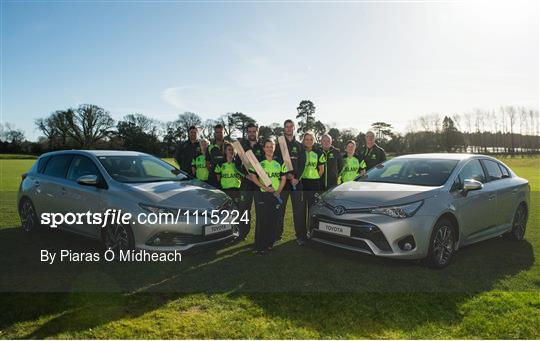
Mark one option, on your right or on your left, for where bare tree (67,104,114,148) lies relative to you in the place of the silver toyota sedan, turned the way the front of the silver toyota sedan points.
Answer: on your right

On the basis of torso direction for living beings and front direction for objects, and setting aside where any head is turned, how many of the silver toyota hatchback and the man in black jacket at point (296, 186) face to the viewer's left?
0

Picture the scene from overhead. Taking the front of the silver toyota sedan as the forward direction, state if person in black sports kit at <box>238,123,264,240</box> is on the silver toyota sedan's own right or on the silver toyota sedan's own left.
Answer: on the silver toyota sedan's own right

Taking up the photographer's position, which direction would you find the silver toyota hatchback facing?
facing the viewer and to the right of the viewer

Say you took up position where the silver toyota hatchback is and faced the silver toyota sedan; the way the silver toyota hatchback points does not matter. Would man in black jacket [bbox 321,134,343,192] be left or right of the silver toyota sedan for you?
left

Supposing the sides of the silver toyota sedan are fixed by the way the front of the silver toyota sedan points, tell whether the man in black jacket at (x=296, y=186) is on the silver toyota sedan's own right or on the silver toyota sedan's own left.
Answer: on the silver toyota sedan's own right

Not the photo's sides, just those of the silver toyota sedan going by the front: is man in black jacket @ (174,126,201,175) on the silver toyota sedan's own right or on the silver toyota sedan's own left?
on the silver toyota sedan's own right

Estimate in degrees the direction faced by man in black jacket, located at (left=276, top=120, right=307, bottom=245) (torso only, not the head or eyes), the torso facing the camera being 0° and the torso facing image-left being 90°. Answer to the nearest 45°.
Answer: approximately 0°

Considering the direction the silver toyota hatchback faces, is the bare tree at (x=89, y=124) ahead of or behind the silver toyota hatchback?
behind

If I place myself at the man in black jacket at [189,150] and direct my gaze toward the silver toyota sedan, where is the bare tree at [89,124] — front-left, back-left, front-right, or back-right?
back-left
